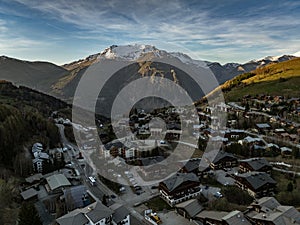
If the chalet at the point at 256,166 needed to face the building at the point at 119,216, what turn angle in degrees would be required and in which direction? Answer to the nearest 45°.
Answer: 0° — it already faces it

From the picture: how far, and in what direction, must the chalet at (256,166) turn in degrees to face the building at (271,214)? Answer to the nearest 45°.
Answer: approximately 45° to its left

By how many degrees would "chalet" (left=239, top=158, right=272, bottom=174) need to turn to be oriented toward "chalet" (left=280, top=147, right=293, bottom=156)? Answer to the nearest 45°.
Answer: approximately 180°

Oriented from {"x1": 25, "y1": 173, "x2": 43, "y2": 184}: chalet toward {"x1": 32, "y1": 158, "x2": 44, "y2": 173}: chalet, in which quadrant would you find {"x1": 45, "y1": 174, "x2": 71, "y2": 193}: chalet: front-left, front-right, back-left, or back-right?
back-right

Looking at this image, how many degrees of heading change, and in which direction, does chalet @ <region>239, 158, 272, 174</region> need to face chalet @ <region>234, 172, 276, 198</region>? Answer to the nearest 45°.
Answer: approximately 45° to its left

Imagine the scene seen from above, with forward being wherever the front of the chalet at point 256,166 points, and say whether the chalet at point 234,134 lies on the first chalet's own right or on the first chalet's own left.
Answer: on the first chalet's own right

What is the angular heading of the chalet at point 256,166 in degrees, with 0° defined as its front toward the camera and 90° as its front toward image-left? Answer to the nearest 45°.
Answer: approximately 45°

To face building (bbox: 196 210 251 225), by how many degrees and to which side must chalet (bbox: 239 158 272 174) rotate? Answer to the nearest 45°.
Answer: approximately 45° to its left

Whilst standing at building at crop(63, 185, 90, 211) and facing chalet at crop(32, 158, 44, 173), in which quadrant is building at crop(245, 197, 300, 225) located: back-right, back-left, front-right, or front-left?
back-right

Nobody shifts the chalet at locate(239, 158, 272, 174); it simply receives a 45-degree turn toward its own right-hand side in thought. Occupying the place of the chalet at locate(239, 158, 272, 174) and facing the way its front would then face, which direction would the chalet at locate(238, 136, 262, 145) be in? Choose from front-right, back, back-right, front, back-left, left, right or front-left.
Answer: right
